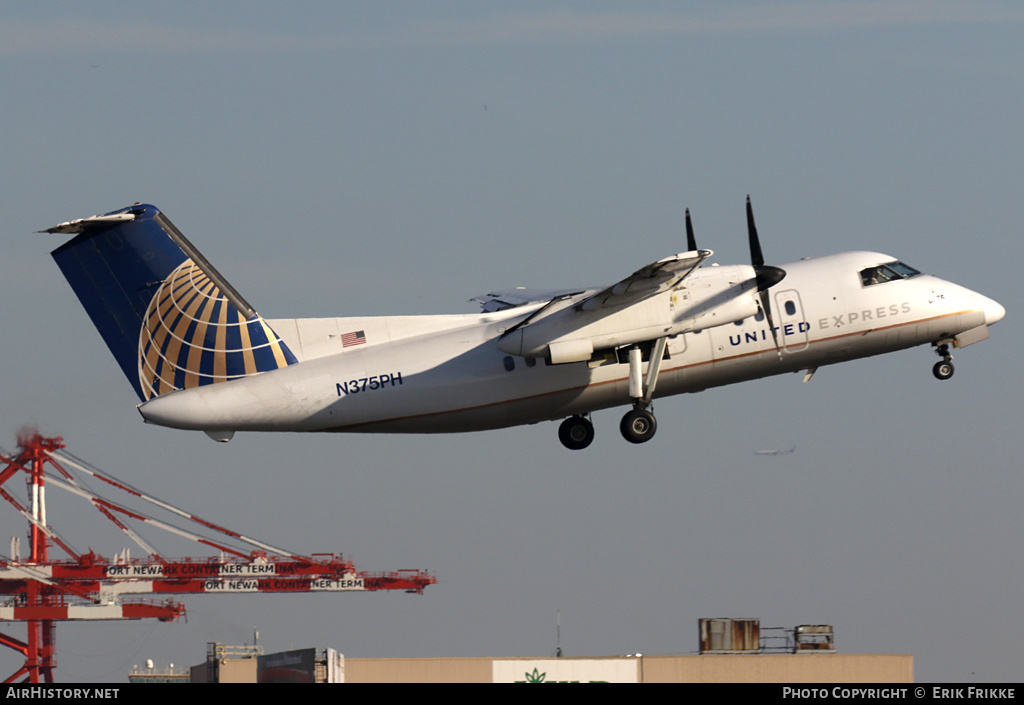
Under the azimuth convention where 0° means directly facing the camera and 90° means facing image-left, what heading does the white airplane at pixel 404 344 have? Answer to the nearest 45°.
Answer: approximately 270°
